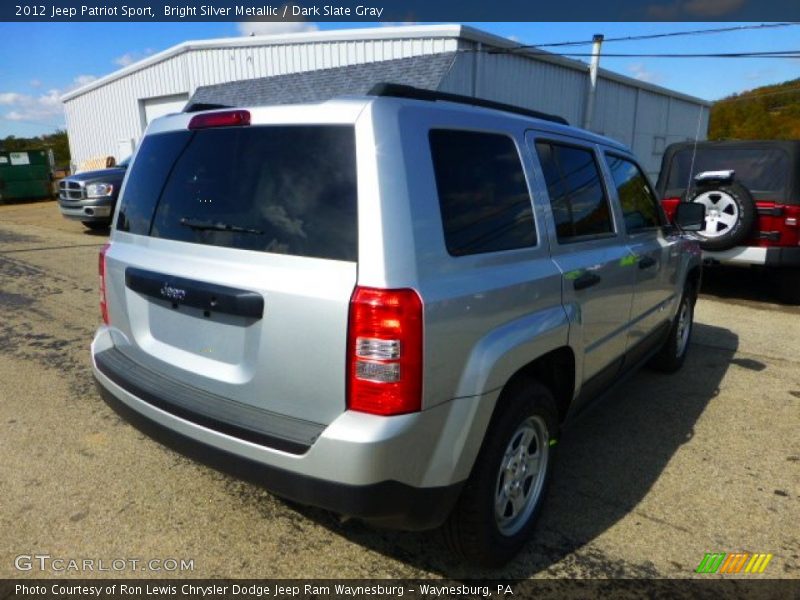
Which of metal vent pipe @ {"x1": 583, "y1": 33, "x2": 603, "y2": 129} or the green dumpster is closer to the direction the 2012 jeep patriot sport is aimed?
the metal vent pipe

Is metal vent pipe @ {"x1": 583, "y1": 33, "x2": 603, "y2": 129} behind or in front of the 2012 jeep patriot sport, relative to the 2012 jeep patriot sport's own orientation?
in front

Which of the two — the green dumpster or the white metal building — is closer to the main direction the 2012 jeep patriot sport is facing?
the white metal building

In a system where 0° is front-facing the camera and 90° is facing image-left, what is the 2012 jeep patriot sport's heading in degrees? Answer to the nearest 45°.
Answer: approximately 225°

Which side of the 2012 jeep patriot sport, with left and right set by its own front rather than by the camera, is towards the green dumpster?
left

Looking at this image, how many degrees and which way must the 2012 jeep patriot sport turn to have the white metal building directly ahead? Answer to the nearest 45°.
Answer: approximately 45° to its left

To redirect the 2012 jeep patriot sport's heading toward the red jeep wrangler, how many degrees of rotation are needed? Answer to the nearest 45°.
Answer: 0° — it already faces it

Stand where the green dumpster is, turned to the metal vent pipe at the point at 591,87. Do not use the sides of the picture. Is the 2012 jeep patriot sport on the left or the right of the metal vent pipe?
right

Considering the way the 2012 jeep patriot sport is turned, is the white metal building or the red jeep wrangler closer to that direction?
the red jeep wrangler
